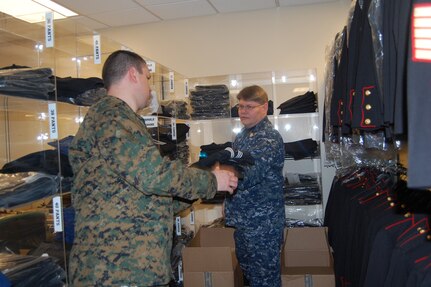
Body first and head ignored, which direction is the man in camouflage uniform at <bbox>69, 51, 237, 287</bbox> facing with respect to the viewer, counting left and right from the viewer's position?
facing away from the viewer and to the right of the viewer

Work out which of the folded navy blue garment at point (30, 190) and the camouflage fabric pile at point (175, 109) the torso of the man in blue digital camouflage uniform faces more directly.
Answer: the folded navy blue garment

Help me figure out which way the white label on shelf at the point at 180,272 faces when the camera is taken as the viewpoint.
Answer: facing the viewer and to the right of the viewer

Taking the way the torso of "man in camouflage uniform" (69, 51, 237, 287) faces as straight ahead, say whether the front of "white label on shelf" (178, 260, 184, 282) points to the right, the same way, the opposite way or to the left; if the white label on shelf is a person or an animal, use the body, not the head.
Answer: to the right

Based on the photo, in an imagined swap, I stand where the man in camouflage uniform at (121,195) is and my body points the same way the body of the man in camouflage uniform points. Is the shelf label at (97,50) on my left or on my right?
on my left

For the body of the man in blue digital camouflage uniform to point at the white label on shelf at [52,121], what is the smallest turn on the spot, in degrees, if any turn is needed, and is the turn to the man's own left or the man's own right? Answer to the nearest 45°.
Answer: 0° — they already face it

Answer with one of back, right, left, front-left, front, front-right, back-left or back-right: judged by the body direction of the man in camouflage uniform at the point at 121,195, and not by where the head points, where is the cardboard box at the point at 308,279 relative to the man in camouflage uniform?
front

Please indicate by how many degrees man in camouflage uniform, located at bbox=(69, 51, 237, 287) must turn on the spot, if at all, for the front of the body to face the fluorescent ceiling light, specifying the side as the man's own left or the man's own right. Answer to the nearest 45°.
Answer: approximately 90° to the man's own left

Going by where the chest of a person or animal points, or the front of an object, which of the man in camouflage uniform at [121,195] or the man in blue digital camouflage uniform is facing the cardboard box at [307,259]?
the man in camouflage uniform

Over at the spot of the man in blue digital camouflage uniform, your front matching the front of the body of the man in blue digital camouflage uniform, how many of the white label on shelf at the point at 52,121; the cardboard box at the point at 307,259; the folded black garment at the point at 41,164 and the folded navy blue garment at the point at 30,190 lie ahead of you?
3

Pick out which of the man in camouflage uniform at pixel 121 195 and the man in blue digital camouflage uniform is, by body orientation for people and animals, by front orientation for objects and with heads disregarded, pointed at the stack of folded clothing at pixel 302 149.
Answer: the man in camouflage uniform

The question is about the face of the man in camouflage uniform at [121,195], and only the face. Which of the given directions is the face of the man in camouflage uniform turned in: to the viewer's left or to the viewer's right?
to the viewer's right

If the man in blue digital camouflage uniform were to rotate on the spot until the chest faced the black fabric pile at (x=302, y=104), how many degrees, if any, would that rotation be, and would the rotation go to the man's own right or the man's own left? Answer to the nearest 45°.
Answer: approximately 135° to the man's own right

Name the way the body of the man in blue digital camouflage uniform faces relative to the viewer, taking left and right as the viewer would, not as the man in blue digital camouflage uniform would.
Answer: facing the viewer and to the left of the viewer
